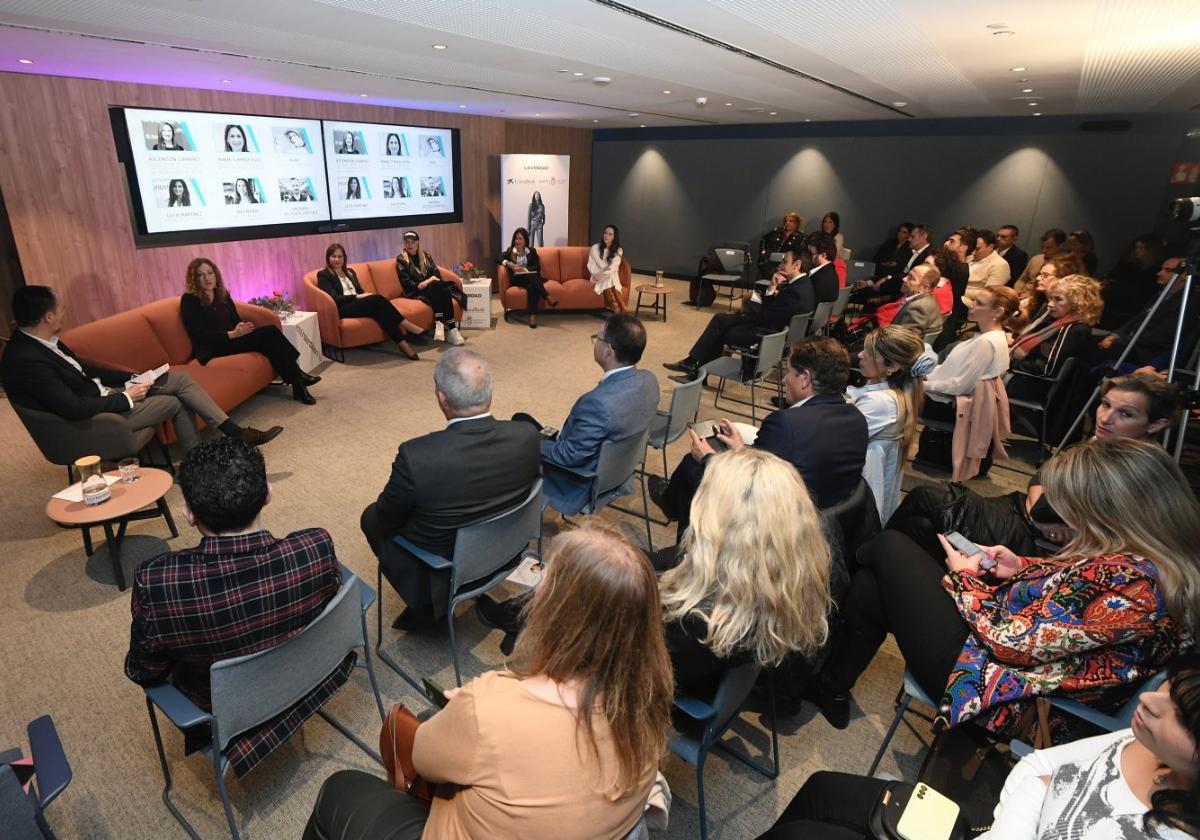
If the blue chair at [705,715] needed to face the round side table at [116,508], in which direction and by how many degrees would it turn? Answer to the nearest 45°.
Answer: approximately 45° to its left

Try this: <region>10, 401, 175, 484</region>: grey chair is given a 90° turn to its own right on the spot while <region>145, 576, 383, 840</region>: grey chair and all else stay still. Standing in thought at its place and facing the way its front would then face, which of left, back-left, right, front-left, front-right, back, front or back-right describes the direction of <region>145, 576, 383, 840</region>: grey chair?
front

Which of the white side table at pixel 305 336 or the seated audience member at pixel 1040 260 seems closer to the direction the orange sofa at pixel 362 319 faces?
the seated audience member

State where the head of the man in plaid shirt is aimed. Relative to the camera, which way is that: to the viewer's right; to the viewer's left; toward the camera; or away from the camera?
away from the camera

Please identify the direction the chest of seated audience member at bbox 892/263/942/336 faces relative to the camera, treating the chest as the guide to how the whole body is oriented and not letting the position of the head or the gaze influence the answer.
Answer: to the viewer's left

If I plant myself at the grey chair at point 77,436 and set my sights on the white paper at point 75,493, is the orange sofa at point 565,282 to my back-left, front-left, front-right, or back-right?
back-left

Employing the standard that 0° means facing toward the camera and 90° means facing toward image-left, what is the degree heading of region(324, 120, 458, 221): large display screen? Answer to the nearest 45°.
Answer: approximately 315°

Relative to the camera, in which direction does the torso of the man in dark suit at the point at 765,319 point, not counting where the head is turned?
to the viewer's left

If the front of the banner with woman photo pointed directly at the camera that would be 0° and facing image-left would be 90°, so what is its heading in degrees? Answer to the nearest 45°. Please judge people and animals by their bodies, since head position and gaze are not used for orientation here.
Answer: approximately 0°

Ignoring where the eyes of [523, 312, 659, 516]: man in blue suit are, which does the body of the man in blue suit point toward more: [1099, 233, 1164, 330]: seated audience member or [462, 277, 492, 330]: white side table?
the white side table

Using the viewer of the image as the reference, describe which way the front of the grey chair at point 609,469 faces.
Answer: facing away from the viewer and to the left of the viewer

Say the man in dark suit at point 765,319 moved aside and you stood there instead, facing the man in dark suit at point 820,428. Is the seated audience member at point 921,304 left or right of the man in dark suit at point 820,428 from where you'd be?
left

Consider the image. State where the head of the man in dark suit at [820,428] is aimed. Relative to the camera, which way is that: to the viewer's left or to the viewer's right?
to the viewer's left

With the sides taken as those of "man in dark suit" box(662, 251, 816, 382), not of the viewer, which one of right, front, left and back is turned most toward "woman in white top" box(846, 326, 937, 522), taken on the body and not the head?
left

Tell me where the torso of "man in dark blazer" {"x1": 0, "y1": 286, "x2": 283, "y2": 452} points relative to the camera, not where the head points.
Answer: to the viewer's right
